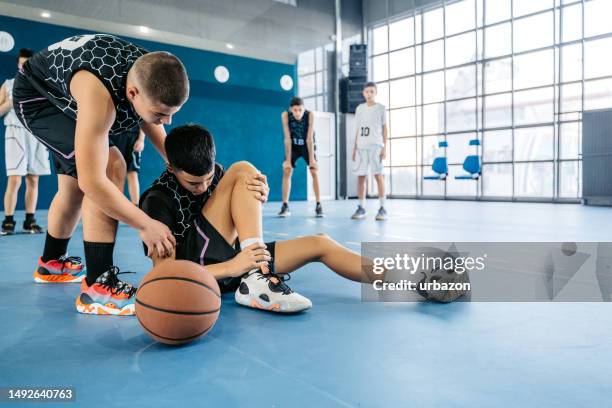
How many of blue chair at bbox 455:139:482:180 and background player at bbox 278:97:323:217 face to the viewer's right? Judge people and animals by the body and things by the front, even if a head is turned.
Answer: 0

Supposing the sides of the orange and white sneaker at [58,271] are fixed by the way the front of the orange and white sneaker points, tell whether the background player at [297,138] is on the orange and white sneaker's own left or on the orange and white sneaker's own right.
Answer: on the orange and white sneaker's own left

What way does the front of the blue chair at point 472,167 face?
to the viewer's left

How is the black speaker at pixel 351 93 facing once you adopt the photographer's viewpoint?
facing the viewer and to the left of the viewer

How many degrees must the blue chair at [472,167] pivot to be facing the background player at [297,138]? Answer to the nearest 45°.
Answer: approximately 45° to its left

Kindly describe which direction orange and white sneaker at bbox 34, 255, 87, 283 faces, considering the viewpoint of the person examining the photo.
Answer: facing to the right of the viewer

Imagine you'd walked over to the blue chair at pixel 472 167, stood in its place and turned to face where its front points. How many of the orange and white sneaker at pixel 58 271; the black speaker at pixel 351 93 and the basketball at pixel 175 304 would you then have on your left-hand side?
2

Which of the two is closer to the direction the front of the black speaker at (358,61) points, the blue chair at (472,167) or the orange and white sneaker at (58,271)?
the orange and white sneaker

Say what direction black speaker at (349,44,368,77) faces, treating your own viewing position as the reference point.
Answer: facing the viewer

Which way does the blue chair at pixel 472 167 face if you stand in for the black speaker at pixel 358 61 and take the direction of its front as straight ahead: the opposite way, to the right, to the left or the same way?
to the right

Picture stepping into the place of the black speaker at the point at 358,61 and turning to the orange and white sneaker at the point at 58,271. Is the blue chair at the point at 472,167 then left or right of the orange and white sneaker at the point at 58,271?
left

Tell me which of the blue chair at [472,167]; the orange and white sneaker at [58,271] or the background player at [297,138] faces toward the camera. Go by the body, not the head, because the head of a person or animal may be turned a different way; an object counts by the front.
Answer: the background player

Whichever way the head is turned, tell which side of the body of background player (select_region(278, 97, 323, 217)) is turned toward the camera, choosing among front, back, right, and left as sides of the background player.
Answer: front

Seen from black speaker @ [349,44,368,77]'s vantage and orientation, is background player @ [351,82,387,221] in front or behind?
in front
